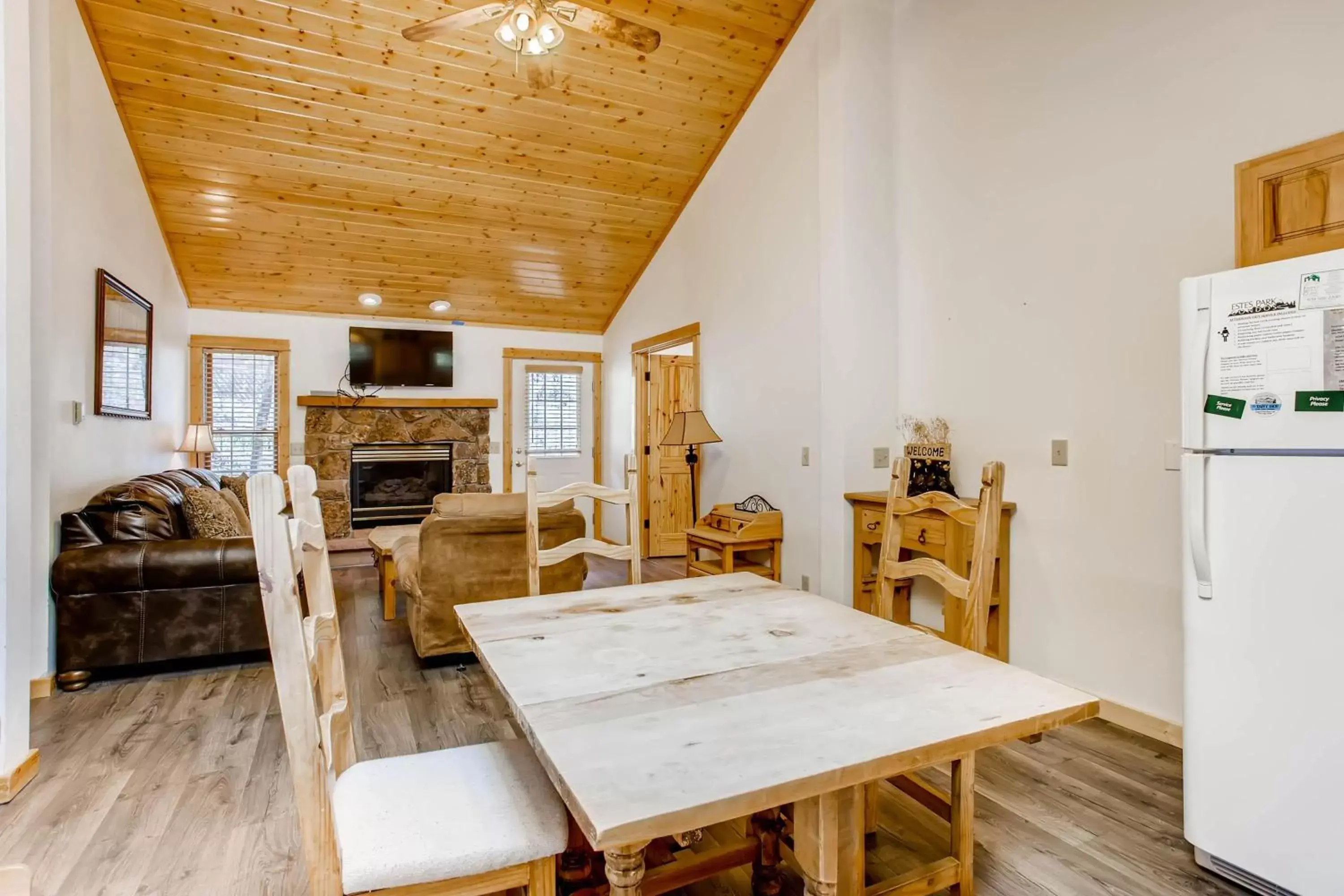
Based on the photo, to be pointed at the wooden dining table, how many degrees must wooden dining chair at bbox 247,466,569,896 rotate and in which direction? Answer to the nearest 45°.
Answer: approximately 45° to its right

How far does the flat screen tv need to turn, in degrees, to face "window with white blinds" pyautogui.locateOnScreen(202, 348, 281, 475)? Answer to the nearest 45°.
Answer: approximately 90° to its right

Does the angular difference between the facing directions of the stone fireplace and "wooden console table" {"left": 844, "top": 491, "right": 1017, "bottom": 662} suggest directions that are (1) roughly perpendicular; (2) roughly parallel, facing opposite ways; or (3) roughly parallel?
roughly perpendicular

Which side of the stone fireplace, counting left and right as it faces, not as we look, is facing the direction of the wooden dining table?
front

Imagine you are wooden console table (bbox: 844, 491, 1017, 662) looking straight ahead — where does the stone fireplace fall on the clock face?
The stone fireplace is roughly at 2 o'clock from the wooden console table.

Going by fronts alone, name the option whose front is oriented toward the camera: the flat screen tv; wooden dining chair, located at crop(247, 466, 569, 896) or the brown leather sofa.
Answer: the flat screen tv

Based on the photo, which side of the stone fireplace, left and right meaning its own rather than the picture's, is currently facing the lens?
front

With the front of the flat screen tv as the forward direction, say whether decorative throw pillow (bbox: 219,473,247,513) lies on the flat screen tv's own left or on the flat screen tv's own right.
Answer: on the flat screen tv's own right

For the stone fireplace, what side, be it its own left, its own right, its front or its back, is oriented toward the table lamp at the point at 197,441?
right

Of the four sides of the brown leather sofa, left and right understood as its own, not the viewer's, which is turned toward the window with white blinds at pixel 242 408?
left

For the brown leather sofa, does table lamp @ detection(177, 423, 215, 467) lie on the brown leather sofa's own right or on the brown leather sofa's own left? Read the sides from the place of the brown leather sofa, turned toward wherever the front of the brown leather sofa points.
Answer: on the brown leather sofa's own left

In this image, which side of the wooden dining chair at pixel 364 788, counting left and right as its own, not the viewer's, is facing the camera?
right

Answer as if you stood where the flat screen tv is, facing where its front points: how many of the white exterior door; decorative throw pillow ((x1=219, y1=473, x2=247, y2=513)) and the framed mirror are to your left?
1

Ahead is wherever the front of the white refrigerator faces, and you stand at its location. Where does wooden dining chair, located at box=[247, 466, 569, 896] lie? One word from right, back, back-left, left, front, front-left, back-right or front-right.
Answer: front

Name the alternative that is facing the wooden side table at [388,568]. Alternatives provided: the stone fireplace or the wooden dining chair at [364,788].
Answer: the stone fireplace

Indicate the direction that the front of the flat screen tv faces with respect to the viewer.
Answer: facing the viewer

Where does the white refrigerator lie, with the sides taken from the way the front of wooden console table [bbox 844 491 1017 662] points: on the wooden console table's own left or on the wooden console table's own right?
on the wooden console table's own left

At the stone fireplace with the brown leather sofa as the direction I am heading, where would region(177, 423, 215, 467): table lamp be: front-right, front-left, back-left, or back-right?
front-right

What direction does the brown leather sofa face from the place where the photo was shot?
facing to the right of the viewer
